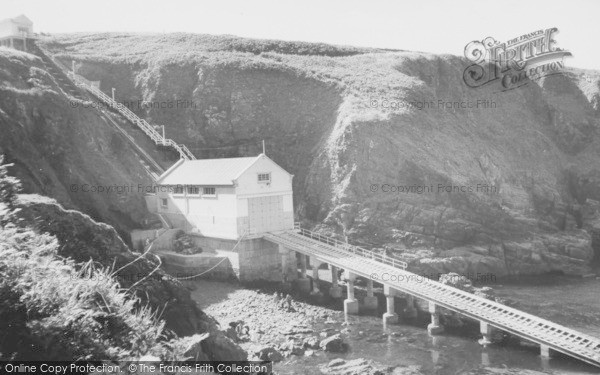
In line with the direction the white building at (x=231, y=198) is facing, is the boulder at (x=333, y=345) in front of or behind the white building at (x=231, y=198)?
in front

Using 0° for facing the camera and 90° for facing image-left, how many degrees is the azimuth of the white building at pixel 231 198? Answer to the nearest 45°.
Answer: approximately 315°
